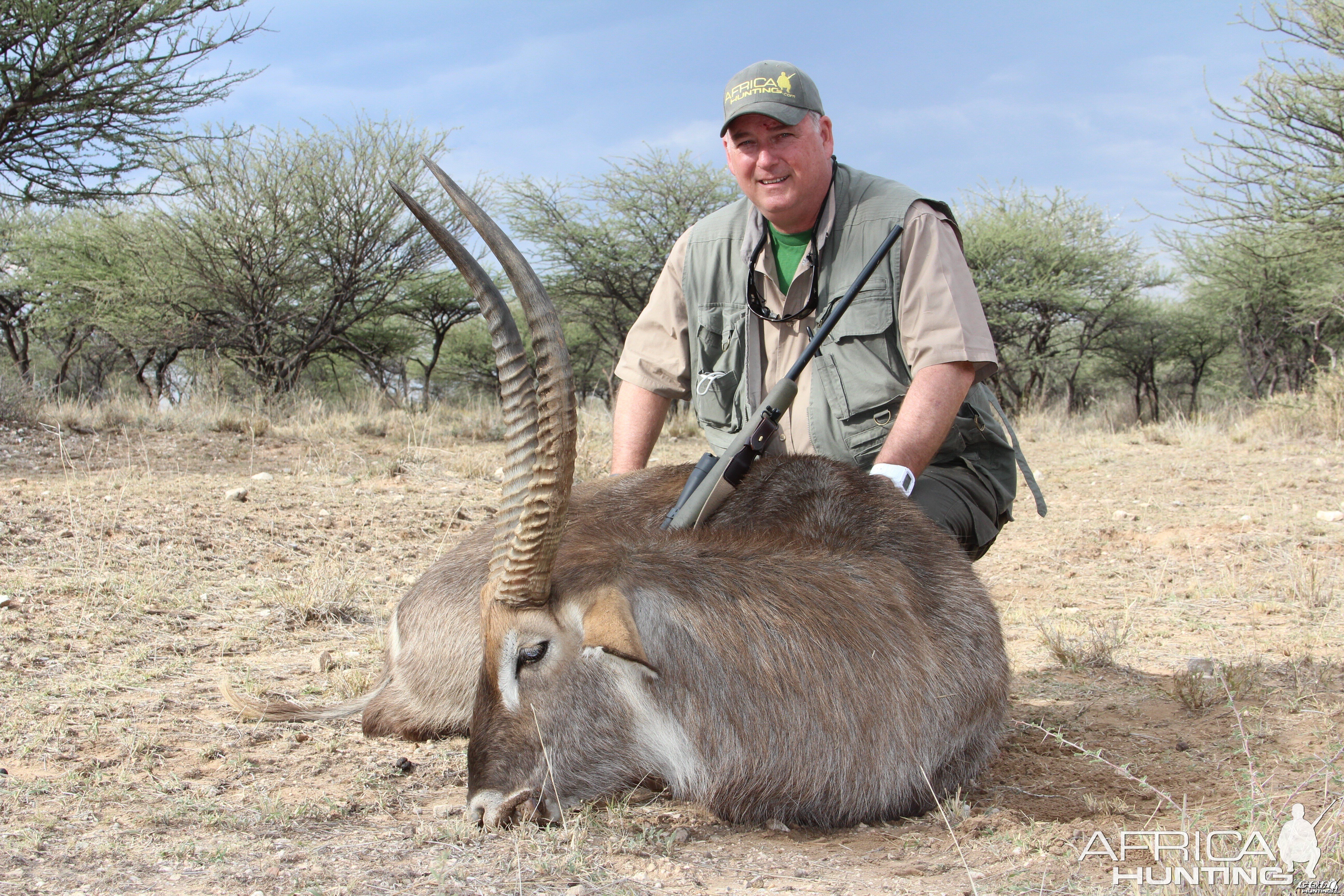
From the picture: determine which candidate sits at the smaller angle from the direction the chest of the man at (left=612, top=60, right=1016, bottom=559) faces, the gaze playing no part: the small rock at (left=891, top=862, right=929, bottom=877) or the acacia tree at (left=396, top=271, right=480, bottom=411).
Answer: the small rock

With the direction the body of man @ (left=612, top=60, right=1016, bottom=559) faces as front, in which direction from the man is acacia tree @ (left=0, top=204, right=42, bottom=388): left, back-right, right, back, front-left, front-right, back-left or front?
right

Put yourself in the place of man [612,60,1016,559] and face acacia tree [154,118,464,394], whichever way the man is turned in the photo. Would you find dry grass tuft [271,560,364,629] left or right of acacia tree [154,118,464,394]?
left

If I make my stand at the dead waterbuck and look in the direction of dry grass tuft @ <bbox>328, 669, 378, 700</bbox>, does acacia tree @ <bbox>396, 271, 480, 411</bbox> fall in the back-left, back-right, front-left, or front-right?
front-right

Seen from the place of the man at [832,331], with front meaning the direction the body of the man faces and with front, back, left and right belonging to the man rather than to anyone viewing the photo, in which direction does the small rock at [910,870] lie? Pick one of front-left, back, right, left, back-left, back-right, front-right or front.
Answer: front-left

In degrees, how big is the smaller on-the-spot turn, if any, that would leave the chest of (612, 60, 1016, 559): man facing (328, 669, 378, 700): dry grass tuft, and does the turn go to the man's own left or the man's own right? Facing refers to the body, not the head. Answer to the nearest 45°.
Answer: approximately 45° to the man's own right

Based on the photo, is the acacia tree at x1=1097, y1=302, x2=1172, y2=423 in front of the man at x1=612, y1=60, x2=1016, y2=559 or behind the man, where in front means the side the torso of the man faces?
behind

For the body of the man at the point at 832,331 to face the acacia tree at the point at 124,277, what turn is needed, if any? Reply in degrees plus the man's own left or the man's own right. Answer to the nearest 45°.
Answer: approximately 90° to the man's own right

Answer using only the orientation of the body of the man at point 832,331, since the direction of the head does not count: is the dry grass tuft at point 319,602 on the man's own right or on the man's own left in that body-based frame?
on the man's own right

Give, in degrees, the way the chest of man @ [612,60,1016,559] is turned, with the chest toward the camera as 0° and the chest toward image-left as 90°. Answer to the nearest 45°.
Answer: approximately 45°
